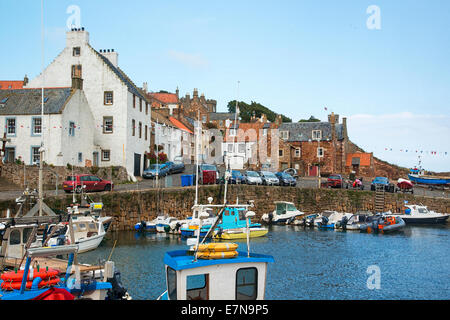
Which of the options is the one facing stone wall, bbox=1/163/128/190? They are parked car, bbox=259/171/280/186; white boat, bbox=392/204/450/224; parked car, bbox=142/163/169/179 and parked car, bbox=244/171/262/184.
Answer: parked car, bbox=142/163/169/179

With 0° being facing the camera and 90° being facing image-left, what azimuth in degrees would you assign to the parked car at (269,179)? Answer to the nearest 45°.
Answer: approximately 315°

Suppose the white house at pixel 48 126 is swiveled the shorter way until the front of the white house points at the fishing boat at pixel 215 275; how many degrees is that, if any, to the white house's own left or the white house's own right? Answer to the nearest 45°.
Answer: approximately 45° to the white house's own left

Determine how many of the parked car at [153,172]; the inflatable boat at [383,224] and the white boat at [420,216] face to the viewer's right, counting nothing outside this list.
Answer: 2

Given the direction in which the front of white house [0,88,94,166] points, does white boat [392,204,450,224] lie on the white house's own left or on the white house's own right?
on the white house's own left

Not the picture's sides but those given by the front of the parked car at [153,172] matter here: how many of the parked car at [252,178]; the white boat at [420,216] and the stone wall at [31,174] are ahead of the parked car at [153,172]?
1

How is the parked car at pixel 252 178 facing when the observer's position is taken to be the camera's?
facing the viewer and to the right of the viewer

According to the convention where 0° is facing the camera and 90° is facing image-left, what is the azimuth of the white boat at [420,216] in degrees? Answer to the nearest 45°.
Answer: approximately 270°

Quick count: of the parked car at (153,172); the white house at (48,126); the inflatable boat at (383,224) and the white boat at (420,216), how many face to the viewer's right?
2
